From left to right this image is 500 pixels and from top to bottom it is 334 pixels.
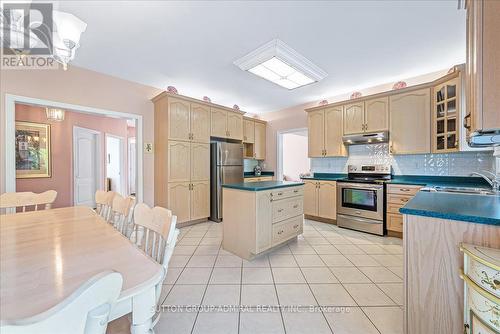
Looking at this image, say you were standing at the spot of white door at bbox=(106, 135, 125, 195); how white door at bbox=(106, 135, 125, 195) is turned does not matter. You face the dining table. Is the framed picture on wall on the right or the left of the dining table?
right

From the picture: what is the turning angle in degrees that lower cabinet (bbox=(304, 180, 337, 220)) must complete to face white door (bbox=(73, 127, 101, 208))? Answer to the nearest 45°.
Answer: approximately 45° to its right

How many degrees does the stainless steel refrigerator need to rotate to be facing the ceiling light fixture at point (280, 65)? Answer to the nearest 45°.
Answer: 0° — it already faces it

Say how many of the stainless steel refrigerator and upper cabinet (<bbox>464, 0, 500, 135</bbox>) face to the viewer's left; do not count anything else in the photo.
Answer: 1

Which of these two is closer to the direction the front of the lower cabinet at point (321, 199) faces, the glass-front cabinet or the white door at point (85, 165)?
the white door

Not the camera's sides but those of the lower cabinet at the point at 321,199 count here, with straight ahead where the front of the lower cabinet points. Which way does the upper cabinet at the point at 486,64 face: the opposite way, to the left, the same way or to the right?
to the right

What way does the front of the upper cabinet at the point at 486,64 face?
to the viewer's left

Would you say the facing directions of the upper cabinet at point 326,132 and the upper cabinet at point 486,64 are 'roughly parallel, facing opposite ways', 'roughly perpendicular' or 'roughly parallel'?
roughly perpendicular

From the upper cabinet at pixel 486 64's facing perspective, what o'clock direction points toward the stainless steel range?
The stainless steel range is roughly at 2 o'clock from the upper cabinet.

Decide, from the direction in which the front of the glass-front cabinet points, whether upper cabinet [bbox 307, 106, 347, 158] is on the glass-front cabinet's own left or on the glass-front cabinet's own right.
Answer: on the glass-front cabinet's own right

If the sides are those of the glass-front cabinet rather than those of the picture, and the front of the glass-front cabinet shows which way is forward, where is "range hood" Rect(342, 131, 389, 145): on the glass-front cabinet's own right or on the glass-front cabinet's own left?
on the glass-front cabinet's own right

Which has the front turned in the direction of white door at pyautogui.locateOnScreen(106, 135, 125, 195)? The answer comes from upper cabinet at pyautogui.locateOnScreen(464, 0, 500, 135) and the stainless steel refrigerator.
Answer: the upper cabinet

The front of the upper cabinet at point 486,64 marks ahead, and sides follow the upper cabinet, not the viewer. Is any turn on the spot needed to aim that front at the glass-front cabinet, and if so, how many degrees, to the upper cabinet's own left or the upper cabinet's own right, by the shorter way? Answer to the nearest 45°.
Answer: approximately 90° to the upper cabinet's own right
